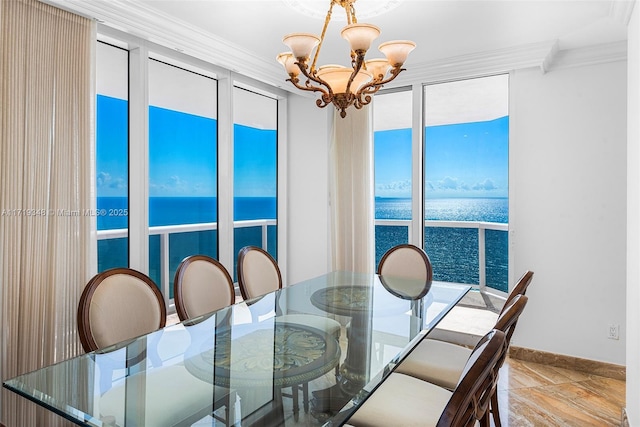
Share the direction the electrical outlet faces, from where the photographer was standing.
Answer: facing the viewer and to the left of the viewer

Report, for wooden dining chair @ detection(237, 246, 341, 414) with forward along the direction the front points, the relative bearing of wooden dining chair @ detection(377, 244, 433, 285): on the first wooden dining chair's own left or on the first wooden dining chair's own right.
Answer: on the first wooden dining chair's own left

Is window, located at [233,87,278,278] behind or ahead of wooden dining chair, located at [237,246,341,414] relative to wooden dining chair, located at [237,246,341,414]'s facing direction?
behind

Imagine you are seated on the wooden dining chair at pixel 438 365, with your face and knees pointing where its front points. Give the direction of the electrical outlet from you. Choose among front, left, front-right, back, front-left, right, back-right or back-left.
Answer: back-right

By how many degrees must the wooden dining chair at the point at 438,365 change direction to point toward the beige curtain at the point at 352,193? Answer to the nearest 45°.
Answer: approximately 45° to its right

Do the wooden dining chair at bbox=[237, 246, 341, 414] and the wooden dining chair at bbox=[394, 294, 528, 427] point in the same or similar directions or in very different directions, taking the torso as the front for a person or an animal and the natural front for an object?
very different directions

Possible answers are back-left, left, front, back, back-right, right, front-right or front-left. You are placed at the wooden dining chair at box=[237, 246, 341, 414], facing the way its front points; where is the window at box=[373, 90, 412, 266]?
left

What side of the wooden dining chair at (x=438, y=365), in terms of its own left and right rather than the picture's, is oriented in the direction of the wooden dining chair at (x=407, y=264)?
right

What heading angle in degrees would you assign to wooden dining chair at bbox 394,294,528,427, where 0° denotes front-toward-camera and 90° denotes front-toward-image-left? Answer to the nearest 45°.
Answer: approximately 90°

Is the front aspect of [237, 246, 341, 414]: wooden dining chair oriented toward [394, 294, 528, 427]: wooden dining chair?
yes

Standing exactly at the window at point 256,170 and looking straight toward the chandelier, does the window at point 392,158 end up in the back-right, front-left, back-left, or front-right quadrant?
front-left

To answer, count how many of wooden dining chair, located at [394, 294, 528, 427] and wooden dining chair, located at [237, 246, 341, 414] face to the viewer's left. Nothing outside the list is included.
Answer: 1

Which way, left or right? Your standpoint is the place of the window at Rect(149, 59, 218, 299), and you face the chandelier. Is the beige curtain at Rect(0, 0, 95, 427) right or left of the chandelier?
right

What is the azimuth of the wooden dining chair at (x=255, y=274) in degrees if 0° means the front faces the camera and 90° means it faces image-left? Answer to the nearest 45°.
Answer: approximately 315°

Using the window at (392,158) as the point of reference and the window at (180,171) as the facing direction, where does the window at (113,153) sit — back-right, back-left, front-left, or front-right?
front-left

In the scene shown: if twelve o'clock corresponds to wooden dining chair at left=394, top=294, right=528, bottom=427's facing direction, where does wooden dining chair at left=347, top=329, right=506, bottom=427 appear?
wooden dining chair at left=347, top=329, right=506, bottom=427 is roughly at 9 o'clock from wooden dining chair at left=394, top=294, right=528, bottom=427.

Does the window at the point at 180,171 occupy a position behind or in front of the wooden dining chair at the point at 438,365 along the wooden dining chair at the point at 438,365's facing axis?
in front

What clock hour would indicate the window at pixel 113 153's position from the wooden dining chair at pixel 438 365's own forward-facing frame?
The window is roughly at 12 o'clock from the wooden dining chair.
